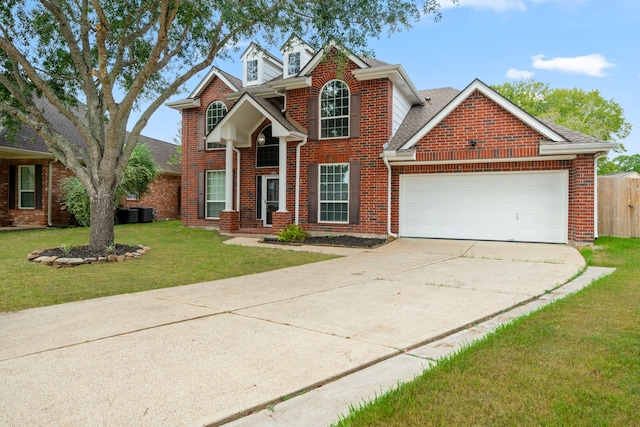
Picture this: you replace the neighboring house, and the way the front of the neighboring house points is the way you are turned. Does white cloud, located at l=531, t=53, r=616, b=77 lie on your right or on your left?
on your left

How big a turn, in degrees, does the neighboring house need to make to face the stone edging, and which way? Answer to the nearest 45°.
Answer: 0° — it already faces it

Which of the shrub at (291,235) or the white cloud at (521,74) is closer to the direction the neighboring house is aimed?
the shrub

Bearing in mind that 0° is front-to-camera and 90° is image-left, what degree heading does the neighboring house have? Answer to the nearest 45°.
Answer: approximately 0°

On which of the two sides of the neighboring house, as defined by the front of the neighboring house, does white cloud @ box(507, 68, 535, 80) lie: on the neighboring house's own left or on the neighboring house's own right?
on the neighboring house's own left

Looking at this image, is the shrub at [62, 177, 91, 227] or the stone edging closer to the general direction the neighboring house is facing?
the stone edging

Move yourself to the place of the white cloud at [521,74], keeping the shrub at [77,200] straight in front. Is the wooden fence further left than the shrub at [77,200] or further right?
left

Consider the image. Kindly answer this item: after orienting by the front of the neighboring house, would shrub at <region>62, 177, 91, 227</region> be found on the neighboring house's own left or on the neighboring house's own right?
on the neighboring house's own left

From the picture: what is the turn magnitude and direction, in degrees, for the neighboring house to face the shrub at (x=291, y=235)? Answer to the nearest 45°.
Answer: approximately 45° to its left

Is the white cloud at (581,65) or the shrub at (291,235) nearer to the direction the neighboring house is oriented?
the shrub

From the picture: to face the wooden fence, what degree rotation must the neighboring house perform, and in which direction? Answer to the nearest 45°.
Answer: approximately 45° to its left
